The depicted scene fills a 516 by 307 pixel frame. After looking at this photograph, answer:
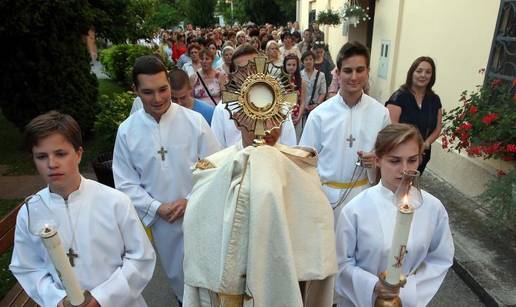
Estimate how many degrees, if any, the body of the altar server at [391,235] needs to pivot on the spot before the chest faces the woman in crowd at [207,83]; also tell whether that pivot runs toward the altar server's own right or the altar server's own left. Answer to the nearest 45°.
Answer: approximately 135° to the altar server's own right

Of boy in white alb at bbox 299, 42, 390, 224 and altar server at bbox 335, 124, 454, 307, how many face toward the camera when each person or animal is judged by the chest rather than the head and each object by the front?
2

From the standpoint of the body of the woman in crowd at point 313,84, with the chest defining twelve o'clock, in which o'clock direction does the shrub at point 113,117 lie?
The shrub is roughly at 2 o'clock from the woman in crowd.

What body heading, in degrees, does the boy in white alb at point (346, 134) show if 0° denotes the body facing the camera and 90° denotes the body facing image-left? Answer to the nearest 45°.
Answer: approximately 0°

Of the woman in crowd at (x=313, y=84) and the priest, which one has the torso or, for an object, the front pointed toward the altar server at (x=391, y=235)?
the woman in crowd
